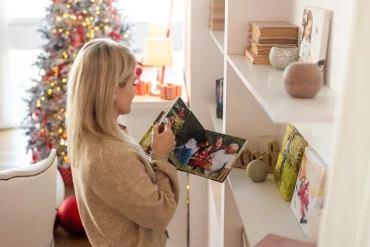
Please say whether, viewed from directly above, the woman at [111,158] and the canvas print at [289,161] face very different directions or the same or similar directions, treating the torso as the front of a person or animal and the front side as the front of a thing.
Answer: very different directions

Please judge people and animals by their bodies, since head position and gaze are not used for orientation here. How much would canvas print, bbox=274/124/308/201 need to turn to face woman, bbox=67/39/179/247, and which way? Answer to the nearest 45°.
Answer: approximately 45° to its right

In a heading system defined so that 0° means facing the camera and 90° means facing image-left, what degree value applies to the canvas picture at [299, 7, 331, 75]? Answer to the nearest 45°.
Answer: approximately 45°

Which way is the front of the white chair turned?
away from the camera

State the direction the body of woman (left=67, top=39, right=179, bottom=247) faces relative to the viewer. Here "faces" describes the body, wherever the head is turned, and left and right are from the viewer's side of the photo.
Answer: facing away from the viewer and to the right of the viewer

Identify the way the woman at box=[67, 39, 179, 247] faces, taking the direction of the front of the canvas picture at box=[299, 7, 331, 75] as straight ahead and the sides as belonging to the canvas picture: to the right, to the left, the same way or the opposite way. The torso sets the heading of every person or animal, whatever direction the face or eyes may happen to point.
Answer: the opposite way

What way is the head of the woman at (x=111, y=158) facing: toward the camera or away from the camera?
away from the camera
